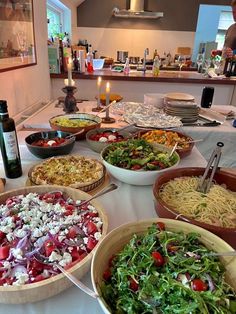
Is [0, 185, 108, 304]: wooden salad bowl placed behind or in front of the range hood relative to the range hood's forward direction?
in front

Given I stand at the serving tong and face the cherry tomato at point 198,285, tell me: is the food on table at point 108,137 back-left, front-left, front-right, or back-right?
back-right

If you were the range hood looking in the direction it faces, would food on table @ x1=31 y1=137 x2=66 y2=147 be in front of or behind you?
in front

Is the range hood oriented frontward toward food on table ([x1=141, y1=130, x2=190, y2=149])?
yes

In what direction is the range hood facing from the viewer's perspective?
toward the camera

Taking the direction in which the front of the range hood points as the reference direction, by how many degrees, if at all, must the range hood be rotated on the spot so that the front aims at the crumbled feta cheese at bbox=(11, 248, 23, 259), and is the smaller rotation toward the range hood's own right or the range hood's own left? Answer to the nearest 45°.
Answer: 0° — it already faces it

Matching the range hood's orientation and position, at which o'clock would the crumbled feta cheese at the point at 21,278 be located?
The crumbled feta cheese is roughly at 12 o'clock from the range hood.

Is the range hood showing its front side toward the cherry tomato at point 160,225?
yes

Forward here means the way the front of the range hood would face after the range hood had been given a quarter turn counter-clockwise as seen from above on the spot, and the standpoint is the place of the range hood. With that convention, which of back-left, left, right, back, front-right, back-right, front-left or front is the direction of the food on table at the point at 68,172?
right

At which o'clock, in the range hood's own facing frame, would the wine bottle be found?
The wine bottle is roughly at 12 o'clock from the range hood.

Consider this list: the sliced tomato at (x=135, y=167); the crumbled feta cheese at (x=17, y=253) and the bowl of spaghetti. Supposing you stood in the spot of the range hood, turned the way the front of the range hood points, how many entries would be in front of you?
3

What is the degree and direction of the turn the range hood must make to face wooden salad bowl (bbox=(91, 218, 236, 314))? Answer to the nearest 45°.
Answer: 0° — it already faces it

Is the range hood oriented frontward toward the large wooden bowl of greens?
yes

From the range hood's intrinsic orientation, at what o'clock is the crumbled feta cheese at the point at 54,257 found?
The crumbled feta cheese is roughly at 12 o'clock from the range hood.

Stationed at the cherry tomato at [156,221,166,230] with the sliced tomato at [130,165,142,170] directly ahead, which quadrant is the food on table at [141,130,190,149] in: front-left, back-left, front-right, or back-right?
front-right

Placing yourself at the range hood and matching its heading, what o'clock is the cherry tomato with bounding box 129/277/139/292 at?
The cherry tomato is roughly at 12 o'clock from the range hood.

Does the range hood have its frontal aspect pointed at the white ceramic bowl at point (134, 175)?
yes

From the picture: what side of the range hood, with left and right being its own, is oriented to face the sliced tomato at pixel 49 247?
front

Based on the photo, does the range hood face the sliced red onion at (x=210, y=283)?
yes
